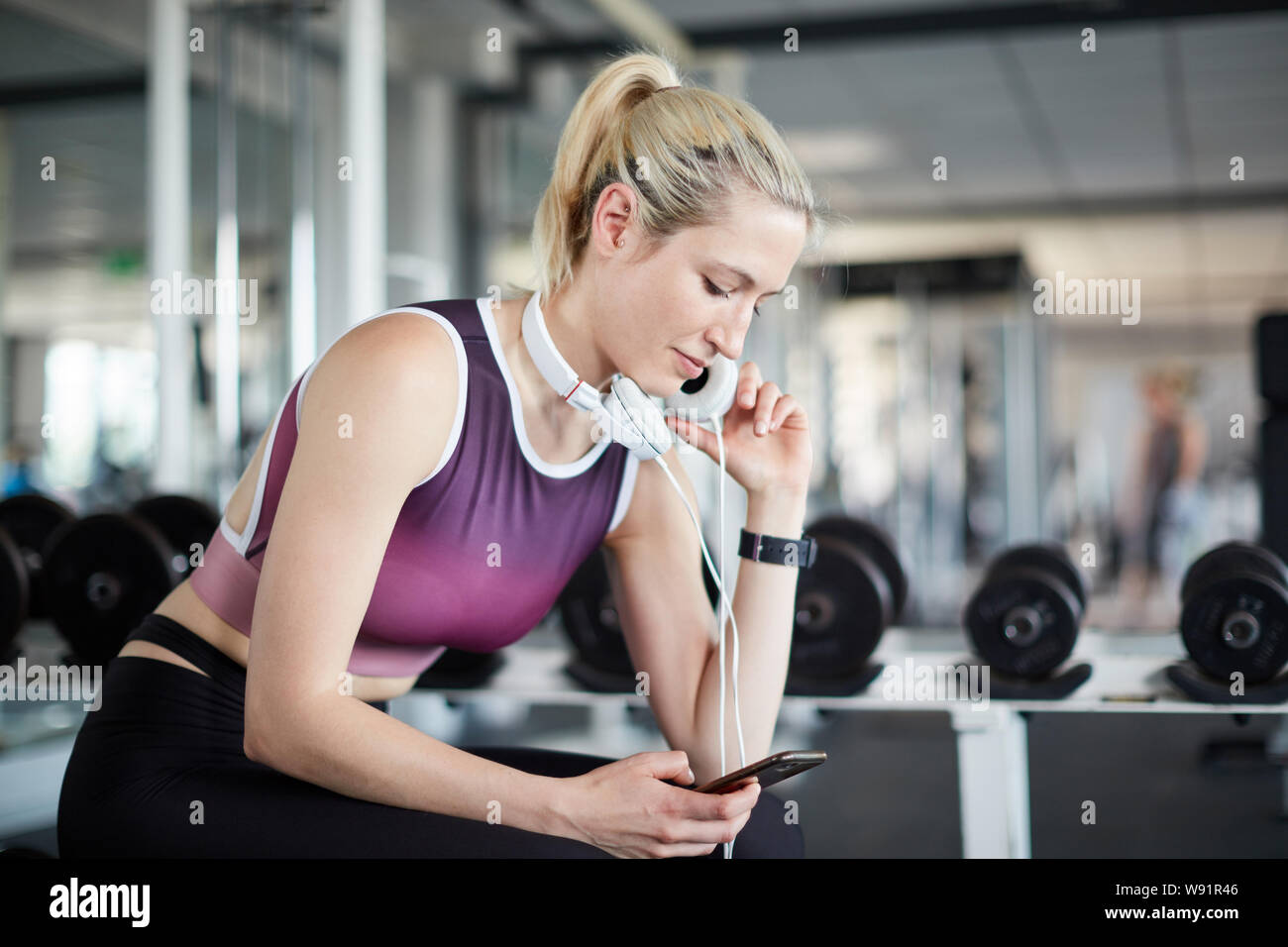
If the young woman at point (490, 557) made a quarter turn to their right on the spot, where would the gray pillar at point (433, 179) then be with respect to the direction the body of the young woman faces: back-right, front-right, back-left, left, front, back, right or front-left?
back-right

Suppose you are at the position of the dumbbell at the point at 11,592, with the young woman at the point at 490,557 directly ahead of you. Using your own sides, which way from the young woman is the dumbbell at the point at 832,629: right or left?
left

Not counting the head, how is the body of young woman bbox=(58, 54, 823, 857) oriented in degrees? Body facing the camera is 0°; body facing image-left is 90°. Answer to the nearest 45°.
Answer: approximately 315°

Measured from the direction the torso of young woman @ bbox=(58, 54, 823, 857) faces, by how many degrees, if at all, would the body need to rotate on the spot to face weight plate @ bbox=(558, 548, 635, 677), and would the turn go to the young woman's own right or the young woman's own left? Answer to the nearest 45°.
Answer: approximately 135° to the young woman's own left

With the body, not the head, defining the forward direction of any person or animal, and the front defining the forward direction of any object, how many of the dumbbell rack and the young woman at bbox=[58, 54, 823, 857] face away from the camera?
0

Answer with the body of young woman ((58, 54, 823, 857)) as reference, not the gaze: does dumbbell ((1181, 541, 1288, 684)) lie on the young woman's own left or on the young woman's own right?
on the young woman's own left

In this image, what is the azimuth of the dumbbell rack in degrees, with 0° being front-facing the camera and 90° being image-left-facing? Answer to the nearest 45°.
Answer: approximately 0°

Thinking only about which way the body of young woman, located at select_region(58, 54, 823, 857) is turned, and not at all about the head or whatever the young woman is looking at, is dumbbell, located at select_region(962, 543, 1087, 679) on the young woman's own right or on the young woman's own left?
on the young woman's own left

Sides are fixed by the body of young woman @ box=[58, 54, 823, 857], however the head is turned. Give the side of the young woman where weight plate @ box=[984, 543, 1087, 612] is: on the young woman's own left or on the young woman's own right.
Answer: on the young woman's own left

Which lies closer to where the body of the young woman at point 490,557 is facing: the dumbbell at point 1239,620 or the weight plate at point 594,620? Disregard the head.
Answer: the dumbbell
